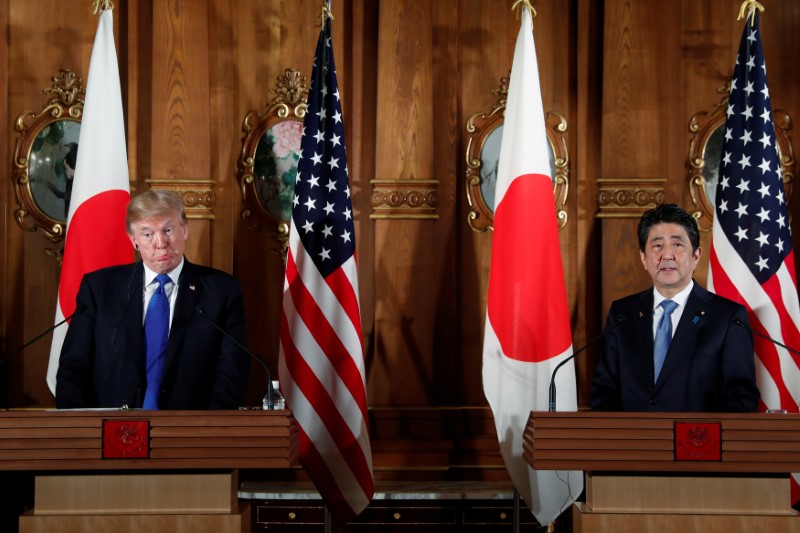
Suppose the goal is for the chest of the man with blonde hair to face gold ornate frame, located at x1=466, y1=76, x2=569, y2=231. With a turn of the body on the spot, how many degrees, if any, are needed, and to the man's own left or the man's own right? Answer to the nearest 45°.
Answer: approximately 135° to the man's own left

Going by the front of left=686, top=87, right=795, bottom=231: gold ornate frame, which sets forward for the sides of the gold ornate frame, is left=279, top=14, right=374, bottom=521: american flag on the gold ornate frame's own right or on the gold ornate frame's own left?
on the gold ornate frame's own right

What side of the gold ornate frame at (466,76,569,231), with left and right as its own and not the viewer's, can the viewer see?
front

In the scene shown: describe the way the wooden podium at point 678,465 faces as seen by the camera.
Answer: facing the viewer

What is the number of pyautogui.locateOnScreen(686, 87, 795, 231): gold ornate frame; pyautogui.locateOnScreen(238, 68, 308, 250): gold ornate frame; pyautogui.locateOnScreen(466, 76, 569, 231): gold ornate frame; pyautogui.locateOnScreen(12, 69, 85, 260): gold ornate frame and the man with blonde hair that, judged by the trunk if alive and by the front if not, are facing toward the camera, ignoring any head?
5

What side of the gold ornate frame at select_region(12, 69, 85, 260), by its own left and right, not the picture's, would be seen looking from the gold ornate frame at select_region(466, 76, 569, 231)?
left

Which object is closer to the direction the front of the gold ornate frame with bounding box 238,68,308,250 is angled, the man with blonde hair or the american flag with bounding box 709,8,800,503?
the man with blonde hair

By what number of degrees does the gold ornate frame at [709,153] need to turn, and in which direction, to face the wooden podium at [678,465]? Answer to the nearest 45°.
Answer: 0° — it already faces it

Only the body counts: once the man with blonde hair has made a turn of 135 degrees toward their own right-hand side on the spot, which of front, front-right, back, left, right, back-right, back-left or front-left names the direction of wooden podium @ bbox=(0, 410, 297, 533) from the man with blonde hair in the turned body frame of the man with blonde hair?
back-left

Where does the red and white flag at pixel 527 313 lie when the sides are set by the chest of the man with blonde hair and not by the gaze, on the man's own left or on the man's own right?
on the man's own left

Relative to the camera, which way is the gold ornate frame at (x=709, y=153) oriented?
toward the camera

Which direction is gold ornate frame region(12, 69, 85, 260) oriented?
toward the camera

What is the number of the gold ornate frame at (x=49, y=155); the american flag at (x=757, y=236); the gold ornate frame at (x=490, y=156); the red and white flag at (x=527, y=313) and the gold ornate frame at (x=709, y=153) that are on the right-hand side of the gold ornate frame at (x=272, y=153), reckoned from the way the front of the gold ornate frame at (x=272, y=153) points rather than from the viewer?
1

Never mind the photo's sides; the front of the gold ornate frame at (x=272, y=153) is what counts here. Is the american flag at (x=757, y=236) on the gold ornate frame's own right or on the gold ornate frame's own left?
on the gold ornate frame's own left

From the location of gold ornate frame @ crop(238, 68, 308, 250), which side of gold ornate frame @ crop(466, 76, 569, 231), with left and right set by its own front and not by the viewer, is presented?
right

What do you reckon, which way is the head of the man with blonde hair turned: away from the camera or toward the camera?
toward the camera

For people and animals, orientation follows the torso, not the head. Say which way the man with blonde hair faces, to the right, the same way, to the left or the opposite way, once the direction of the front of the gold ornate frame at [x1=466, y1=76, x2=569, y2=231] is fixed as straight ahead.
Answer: the same way

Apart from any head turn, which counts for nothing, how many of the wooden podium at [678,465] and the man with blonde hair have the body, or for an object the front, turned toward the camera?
2
